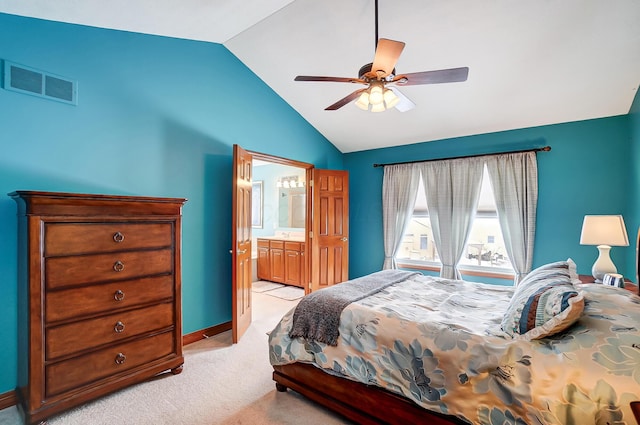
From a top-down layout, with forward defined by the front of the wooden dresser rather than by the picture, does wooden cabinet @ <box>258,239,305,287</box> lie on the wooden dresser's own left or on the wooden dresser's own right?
on the wooden dresser's own left

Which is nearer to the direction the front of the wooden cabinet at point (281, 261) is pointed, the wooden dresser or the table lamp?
the wooden dresser

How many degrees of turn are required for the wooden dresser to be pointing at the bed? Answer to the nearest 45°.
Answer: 0° — it already faces it

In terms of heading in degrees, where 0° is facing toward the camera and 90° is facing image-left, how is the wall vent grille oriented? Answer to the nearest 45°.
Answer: approximately 315°

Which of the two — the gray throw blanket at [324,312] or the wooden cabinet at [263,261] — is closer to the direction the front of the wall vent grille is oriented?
the gray throw blanket

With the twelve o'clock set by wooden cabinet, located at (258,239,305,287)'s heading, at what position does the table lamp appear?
The table lamp is roughly at 9 o'clock from the wooden cabinet.

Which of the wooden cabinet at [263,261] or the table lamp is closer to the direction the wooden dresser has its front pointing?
the table lamp

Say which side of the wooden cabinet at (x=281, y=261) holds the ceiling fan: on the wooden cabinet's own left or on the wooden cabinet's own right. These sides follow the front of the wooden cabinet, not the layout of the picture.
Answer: on the wooden cabinet's own left

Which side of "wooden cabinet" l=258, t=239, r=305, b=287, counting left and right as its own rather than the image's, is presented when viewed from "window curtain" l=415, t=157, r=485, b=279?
left

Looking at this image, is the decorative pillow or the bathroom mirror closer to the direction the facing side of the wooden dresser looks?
the decorative pillow

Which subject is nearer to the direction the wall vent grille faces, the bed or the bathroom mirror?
the bed
